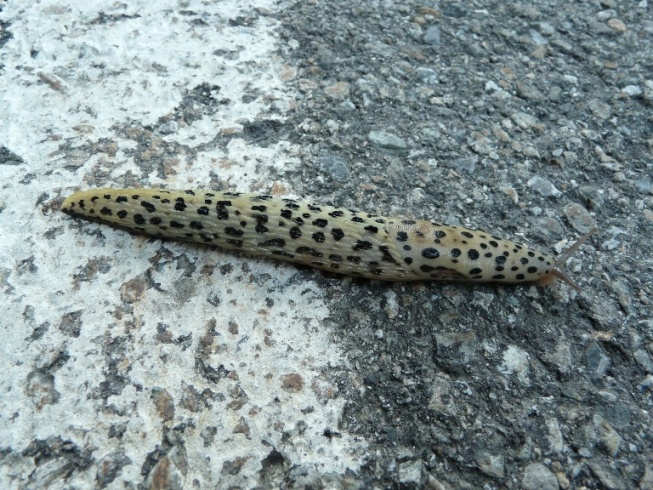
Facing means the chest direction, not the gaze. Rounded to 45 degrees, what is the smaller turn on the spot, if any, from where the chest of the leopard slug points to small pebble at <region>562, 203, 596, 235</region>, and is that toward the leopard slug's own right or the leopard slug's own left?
0° — it already faces it

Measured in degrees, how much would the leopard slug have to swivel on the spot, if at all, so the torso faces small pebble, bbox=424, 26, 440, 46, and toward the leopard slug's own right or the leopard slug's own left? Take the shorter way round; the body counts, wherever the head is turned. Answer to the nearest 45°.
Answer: approximately 90° to the leopard slug's own left

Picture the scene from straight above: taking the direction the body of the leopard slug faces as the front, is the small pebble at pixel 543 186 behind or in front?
in front

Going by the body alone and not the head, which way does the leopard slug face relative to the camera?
to the viewer's right

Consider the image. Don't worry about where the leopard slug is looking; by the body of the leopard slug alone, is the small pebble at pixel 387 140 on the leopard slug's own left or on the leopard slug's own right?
on the leopard slug's own left

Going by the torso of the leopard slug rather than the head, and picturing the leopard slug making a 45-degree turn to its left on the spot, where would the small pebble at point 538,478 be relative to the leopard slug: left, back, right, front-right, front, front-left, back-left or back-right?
right
